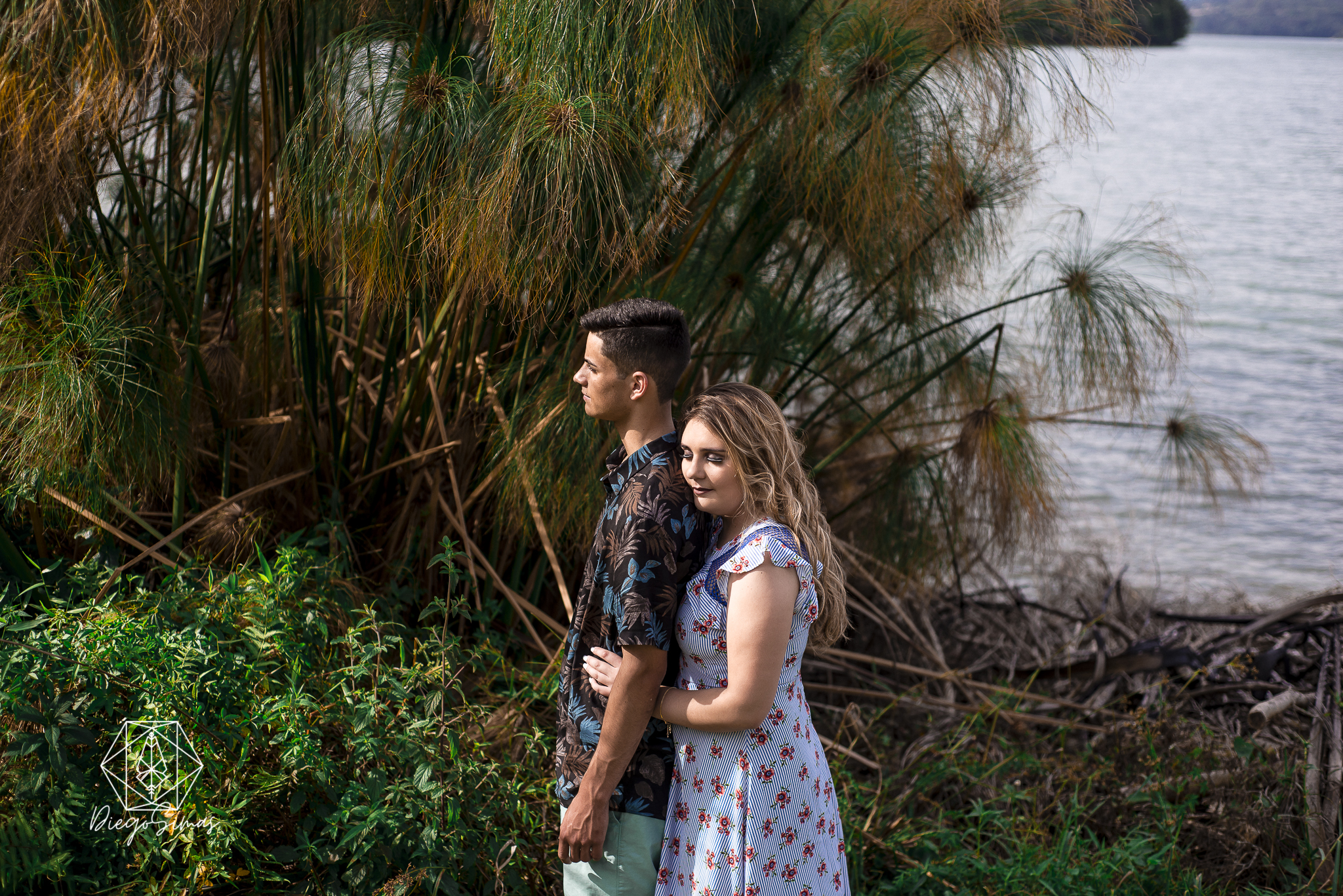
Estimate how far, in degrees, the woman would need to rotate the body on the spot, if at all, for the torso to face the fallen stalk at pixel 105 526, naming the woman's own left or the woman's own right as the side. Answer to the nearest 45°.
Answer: approximately 45° to the woman's own right

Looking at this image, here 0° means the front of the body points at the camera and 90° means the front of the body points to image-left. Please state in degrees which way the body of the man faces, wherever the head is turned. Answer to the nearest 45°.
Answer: approximately 90°

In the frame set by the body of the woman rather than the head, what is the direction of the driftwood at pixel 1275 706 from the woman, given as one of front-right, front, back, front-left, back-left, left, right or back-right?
back-right

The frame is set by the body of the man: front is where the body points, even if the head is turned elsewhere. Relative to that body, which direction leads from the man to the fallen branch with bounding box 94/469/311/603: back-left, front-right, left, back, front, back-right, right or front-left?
front-right

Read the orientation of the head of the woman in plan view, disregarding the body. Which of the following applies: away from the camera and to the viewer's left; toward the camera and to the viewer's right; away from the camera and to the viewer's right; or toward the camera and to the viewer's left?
toward the camera and to the viewer's left

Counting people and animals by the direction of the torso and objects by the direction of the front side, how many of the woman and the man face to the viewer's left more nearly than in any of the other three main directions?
2

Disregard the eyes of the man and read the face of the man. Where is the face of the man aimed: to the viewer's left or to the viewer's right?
to the viewer's left

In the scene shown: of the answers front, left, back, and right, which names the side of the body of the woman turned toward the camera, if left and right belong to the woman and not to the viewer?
left
